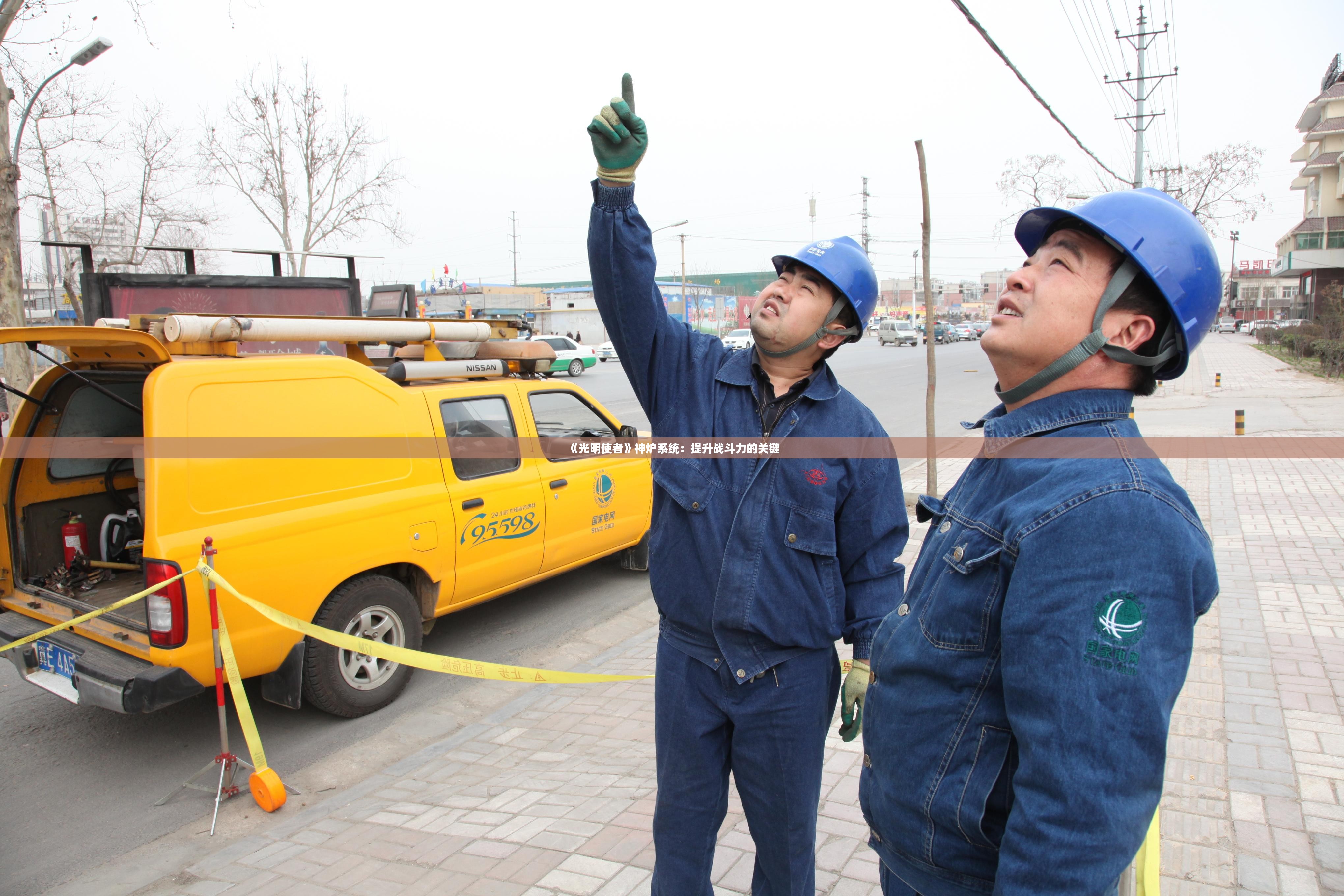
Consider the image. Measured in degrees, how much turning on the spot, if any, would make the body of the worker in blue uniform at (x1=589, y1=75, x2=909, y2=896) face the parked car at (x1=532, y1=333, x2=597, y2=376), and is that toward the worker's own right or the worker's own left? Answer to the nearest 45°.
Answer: approximately 135° to the worker's own right

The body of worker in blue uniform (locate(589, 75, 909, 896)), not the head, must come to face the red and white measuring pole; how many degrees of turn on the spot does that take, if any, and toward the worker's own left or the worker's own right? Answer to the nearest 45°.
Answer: approximately 90° to the worker's own right

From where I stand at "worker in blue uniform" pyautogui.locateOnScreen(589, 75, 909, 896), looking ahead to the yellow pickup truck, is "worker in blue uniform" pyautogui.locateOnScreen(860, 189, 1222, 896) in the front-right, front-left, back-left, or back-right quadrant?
back-left

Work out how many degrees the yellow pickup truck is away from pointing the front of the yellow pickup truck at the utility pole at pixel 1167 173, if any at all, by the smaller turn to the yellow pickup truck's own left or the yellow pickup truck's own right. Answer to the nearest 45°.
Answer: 0° — it already faces it

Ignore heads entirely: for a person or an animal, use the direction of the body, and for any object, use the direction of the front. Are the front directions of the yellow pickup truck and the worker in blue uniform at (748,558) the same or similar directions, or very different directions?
very different directions

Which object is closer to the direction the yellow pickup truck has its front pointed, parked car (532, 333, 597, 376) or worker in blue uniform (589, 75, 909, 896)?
the parked car

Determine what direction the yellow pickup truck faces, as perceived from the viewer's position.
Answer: facing away from the viewer and to the right of the viewer

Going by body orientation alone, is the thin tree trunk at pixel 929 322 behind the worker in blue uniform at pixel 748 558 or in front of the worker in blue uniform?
behind

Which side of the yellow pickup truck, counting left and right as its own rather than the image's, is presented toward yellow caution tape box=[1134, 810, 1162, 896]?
right
